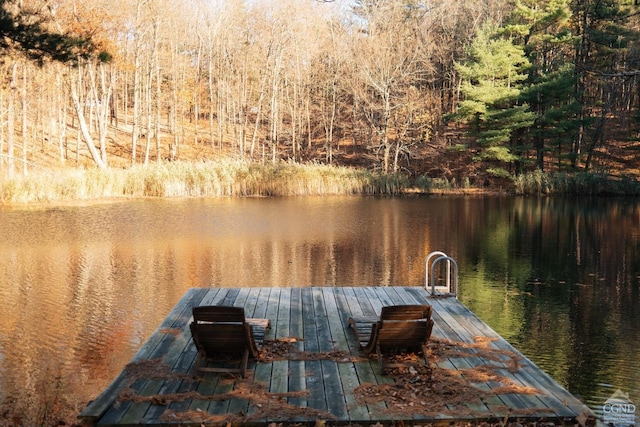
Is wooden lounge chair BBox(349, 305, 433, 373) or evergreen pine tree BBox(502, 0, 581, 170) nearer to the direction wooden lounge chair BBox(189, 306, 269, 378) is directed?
the evergreen pine tree

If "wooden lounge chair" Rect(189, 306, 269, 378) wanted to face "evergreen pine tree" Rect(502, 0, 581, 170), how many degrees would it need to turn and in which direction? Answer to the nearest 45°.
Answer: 0° — it already faces it

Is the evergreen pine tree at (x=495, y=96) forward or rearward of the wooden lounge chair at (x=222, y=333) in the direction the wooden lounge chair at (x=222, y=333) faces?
forward

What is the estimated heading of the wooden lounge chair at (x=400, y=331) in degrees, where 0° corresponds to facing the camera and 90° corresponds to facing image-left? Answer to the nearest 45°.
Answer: approximately 135°

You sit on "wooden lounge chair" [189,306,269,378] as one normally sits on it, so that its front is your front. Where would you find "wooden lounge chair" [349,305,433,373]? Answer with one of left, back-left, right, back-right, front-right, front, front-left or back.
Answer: front-right

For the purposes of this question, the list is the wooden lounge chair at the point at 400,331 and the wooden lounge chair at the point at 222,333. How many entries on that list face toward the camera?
0

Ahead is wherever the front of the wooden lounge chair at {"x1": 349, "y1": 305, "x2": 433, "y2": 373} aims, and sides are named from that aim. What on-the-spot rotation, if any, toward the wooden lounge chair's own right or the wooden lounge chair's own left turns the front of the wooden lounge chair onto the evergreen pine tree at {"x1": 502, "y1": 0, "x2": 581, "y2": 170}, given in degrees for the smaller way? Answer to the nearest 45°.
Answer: approximately 45° to the wooden lounge chair's own right

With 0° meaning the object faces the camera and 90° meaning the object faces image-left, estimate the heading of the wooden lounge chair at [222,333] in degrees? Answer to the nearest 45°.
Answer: approximately 225°

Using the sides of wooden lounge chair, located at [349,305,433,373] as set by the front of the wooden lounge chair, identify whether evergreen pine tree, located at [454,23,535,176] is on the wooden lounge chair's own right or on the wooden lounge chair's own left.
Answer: on the wooden lounge chair's own right

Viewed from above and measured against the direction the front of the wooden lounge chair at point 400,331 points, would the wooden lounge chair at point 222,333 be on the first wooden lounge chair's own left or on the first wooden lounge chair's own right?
on the first wooden lounge chair's own left

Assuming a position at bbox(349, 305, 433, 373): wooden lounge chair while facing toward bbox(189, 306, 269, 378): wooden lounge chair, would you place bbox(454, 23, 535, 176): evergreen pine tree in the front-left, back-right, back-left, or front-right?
back-right
